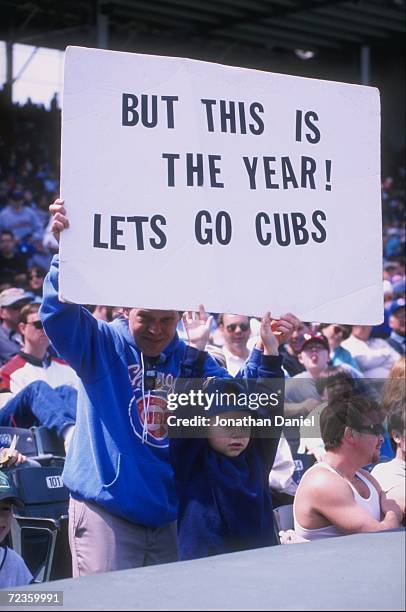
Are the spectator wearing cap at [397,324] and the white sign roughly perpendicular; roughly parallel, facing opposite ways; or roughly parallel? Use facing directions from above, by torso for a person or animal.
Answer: roughly parallel

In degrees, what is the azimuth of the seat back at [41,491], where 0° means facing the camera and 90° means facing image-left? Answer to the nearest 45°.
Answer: approximately 315°

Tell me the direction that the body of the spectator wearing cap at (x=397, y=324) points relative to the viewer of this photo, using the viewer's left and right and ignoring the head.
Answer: facing the viewer

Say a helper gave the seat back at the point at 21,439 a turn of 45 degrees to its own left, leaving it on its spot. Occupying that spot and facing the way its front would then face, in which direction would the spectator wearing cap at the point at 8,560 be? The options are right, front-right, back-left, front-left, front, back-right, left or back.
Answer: front-right

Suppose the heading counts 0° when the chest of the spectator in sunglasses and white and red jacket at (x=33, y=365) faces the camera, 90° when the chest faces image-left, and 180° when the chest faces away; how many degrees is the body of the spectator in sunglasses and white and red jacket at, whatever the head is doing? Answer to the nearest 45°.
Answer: approximately 315°

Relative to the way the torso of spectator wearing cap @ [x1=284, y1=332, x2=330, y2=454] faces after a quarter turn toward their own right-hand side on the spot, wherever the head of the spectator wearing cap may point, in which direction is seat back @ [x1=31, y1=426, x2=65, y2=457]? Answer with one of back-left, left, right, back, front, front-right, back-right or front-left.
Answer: front

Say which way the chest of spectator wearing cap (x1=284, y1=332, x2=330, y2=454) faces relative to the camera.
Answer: toward the camera

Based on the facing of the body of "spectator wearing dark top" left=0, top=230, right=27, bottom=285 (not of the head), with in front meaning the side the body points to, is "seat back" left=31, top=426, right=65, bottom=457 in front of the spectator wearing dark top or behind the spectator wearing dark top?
in front

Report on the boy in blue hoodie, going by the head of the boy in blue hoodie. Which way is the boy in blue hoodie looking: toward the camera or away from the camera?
toward the camera

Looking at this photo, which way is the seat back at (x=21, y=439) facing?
toward the camera

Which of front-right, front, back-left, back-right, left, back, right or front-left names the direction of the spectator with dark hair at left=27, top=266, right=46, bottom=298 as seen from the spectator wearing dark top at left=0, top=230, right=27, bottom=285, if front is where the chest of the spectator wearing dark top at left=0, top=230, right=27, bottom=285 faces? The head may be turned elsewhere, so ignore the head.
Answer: front
